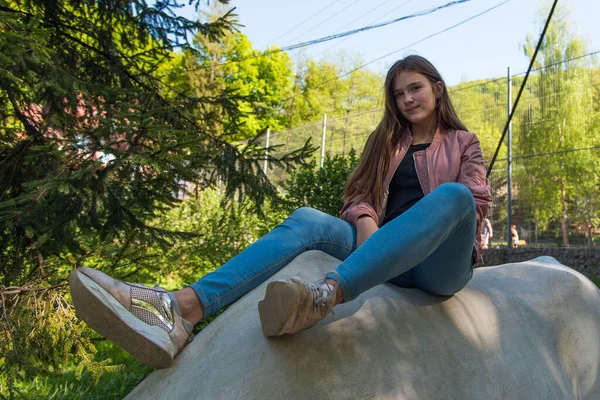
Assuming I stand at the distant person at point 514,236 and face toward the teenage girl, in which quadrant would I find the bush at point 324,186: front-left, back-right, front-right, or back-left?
front-right

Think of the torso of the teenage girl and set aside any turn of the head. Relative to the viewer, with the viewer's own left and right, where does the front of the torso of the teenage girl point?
facing the viewer and to the left of the viewer

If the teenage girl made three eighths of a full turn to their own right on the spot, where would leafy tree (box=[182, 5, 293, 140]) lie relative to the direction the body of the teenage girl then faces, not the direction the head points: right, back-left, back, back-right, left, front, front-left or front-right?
front

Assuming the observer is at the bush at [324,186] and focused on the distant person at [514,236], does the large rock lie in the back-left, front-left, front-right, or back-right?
back-right

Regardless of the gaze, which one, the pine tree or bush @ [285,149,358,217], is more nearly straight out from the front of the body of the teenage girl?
the pine tree

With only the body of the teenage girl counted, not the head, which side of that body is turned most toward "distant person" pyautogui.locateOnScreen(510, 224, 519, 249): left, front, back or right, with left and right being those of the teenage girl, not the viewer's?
back

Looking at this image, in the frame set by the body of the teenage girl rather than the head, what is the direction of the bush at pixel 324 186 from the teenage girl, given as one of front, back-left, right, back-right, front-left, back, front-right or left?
back-right

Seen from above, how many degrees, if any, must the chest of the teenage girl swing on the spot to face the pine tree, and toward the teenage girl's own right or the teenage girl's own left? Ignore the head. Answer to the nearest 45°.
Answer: approximately 90° to the teenage girl's own right

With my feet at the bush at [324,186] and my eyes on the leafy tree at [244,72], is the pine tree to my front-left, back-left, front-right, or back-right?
back-left

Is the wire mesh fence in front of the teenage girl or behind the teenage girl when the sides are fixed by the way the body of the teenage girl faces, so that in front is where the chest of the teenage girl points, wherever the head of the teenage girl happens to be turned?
behind
